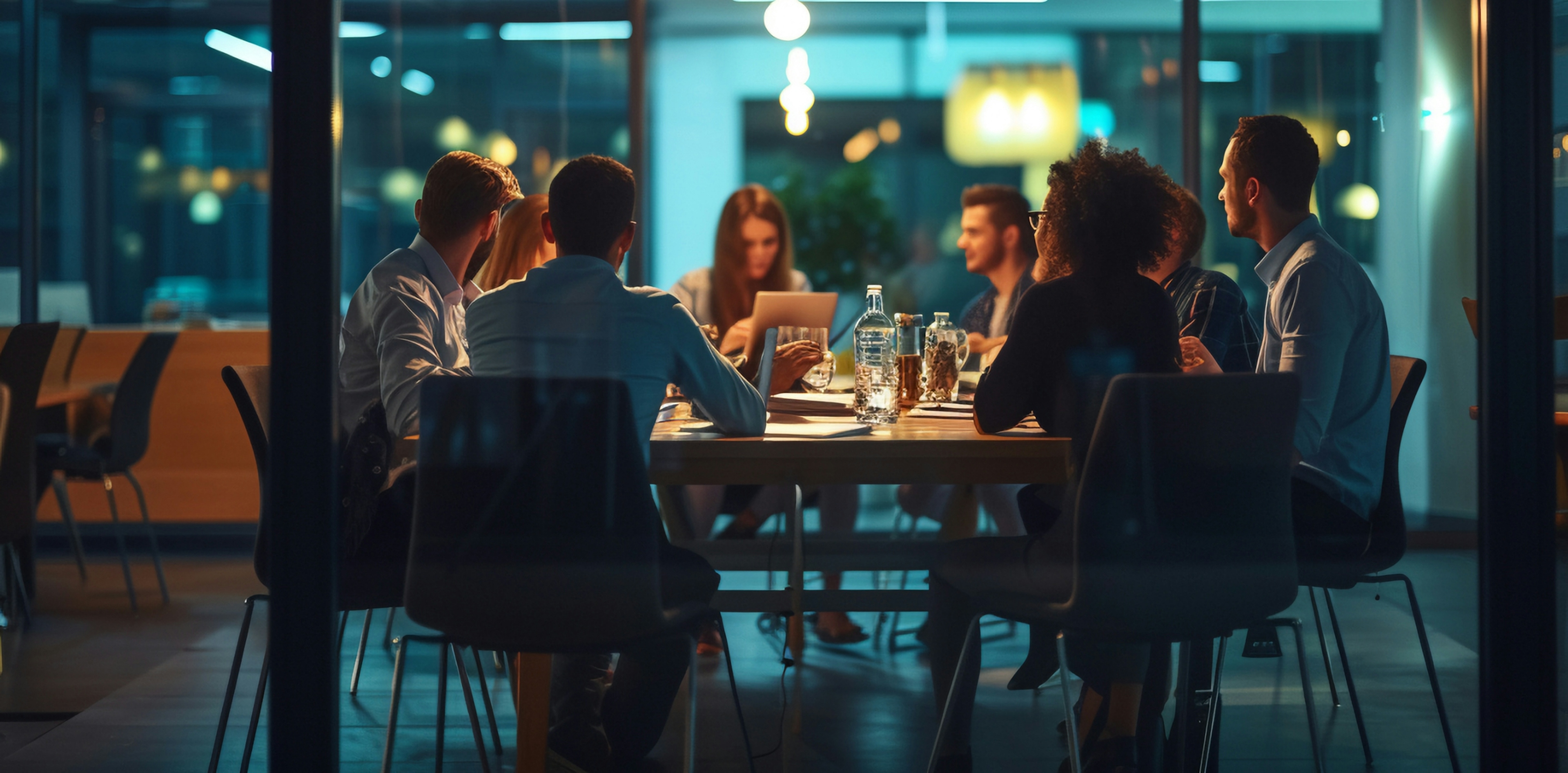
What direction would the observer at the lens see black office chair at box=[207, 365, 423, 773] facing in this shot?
facing to the right of the viewer

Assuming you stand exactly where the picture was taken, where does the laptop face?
facing away from the viewer

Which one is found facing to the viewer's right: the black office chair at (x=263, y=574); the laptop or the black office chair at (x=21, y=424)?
the black office chair at (x=263, y=574)

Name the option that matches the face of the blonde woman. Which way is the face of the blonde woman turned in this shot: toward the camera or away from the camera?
away from the camera

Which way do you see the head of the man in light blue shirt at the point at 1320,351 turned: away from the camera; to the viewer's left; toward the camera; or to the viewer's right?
to the viewer's left

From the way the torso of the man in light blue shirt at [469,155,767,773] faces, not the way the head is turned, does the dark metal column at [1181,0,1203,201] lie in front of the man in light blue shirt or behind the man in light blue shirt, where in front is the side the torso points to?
in front

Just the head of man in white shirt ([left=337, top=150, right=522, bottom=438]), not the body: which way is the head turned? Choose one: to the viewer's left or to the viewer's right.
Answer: to the viewer's right

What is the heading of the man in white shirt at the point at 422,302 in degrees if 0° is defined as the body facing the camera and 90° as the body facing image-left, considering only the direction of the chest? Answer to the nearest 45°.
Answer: approximately 225°

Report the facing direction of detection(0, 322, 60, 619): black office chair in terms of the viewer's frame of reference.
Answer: facing to the left of the viewer

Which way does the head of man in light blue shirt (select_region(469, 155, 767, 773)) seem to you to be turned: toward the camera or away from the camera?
away from the camera

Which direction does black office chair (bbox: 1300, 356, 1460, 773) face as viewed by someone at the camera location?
facing to the left of the viewer

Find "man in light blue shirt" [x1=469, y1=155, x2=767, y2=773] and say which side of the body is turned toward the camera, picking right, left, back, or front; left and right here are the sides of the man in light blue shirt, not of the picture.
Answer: back
